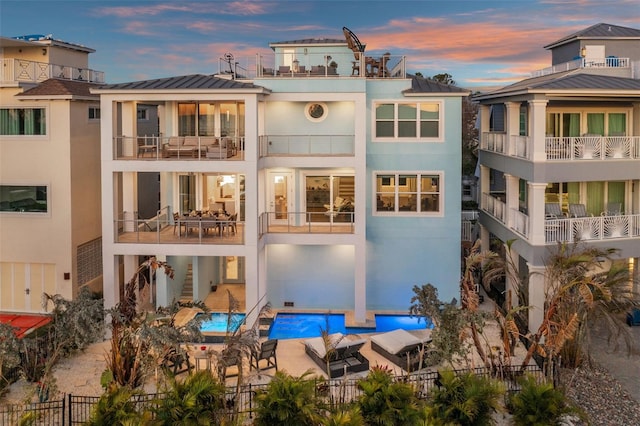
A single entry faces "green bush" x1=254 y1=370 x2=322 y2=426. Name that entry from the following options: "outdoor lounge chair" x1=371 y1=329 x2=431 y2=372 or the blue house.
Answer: the blue house

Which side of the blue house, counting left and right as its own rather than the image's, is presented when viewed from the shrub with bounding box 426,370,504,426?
front

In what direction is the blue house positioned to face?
toward the camera

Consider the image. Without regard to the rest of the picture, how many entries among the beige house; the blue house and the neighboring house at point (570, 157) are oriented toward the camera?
3

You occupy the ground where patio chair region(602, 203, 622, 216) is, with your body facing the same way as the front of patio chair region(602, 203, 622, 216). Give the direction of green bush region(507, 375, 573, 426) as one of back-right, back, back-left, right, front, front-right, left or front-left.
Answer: front-left

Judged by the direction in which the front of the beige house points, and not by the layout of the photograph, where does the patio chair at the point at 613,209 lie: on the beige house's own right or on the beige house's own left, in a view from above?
on the beige house's own left

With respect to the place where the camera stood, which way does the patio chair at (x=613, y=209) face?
facing the viewer and to the left of the viewer

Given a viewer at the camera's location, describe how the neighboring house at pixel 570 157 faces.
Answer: facing the viewer

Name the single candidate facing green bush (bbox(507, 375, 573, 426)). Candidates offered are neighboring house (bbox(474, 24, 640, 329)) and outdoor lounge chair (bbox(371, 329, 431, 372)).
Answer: the neighboring house

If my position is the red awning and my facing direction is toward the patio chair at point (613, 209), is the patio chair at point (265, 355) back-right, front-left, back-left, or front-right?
front-right

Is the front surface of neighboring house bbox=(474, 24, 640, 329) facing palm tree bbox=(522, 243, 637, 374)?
yes

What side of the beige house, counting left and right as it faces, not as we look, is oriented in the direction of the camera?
front
